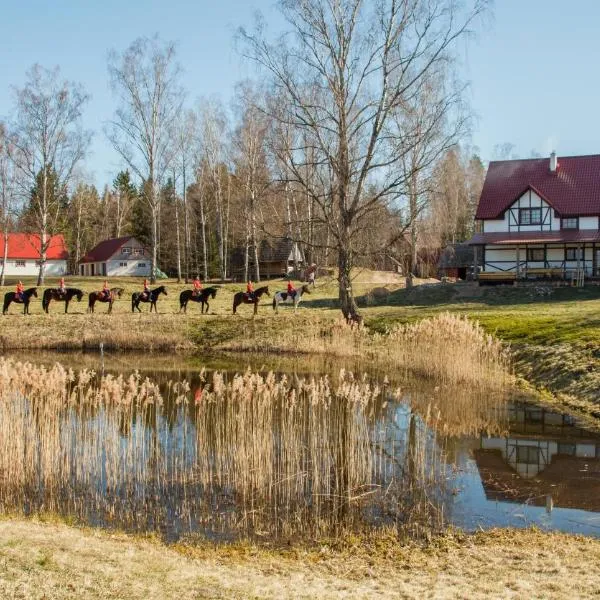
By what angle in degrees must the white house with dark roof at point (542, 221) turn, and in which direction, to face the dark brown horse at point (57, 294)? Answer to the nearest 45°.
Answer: approximately 45° to its right

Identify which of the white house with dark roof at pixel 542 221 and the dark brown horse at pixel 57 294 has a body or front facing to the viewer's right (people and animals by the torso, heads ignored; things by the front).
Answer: the dark brown horse

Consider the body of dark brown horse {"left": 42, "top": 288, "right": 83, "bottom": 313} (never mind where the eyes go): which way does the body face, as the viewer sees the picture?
to the viewer's right

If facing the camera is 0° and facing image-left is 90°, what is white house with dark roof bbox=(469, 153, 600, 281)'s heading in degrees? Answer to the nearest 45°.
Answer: approximately 0°

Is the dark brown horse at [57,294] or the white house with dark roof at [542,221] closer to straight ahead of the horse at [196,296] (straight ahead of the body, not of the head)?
the white house with dark roof

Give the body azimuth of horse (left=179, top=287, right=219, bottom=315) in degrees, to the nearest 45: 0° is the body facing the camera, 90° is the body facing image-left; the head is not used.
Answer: approximately 270°

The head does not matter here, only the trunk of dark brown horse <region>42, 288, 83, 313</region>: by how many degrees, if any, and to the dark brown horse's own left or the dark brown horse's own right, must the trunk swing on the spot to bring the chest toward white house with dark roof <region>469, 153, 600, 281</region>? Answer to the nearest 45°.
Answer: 0° — it already faces it
